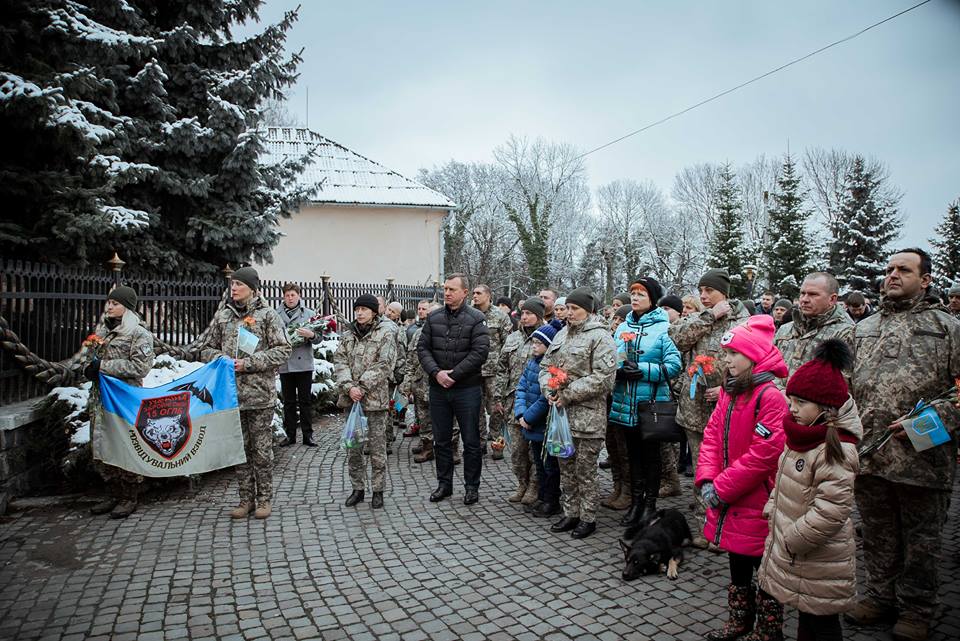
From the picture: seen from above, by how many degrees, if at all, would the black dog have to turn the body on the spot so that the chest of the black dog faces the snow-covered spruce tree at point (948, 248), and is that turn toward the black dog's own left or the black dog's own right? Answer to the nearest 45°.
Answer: approximately 180°

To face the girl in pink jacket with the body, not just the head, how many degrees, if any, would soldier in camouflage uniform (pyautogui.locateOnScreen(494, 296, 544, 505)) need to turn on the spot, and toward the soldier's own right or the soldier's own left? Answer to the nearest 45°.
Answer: approximately 45° to the soldier's own left

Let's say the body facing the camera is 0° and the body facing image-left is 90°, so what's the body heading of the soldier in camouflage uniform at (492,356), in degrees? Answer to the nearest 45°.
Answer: approximately 45°

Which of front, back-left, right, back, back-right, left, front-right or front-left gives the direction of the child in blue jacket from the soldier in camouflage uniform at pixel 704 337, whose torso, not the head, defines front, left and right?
front-right

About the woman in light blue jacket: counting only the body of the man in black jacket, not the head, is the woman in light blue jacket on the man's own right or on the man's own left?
on the man's own left

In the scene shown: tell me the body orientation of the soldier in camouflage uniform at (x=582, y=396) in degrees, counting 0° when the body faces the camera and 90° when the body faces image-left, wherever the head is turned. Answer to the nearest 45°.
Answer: approximately 45°

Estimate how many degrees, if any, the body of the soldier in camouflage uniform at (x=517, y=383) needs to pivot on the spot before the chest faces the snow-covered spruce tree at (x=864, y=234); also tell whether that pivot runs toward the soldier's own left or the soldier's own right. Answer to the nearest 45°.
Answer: approximately 180°

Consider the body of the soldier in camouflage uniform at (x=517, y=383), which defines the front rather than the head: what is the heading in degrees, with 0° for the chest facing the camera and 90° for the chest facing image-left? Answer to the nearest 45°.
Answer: approximately 45°

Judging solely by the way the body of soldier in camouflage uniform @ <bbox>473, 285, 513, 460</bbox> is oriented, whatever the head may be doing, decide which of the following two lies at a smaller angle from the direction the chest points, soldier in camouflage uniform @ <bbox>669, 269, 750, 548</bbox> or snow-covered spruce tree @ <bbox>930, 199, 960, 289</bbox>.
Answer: the soldier in camouflage uniform

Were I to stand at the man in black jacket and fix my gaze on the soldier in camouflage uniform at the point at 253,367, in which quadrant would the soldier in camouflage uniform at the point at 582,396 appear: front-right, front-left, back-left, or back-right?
back-left

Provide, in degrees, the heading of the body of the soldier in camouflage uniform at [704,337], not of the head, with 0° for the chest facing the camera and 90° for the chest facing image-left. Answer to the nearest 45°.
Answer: approximately 45°

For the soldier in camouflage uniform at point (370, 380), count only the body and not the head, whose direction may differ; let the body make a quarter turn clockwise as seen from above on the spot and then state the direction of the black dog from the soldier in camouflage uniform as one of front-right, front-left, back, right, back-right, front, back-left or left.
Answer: back
